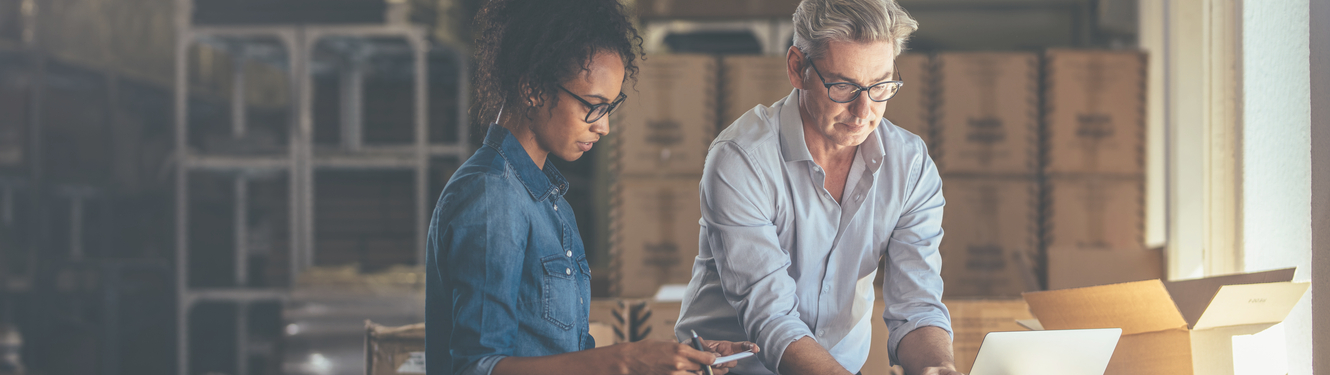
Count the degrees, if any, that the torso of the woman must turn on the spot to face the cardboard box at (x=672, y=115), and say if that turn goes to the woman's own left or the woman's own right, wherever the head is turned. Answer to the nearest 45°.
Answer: approximately 135° to the woman's own left

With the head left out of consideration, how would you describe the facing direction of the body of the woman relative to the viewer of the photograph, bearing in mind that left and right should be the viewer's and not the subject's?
facing the viewer and to the right of the viewer

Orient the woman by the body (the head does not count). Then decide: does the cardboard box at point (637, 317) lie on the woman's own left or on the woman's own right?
on the woman's own left

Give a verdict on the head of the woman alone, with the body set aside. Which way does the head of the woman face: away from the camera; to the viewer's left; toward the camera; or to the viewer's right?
to the viewer's right

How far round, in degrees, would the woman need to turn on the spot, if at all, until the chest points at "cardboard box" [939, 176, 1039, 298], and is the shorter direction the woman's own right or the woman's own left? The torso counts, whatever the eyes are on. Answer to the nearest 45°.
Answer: approximately 90° to the woman's own left

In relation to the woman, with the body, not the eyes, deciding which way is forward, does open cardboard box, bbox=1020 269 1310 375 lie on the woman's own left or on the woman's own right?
on the woman's own left

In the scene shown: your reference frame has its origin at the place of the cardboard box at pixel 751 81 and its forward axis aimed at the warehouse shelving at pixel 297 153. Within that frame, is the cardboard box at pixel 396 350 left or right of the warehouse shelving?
left

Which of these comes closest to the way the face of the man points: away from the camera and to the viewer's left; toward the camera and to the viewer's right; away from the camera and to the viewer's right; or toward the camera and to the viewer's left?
toward the camera and to the viewer's right

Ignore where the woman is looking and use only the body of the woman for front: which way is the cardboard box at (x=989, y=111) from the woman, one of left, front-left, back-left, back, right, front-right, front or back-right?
left

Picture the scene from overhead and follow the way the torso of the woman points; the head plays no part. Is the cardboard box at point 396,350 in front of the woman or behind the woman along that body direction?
behind

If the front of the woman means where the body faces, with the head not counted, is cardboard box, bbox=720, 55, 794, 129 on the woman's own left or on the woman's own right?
on the woman's own left
